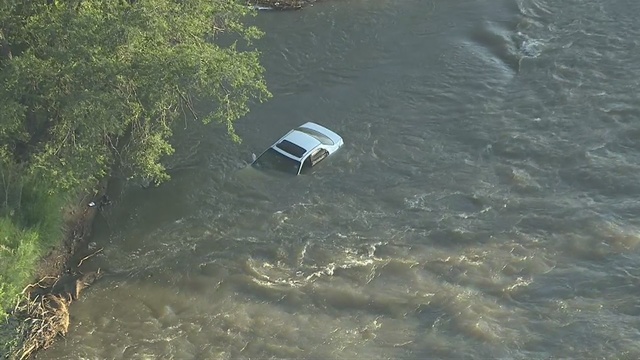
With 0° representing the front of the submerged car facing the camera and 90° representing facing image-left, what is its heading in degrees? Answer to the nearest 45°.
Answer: approximately 45°
